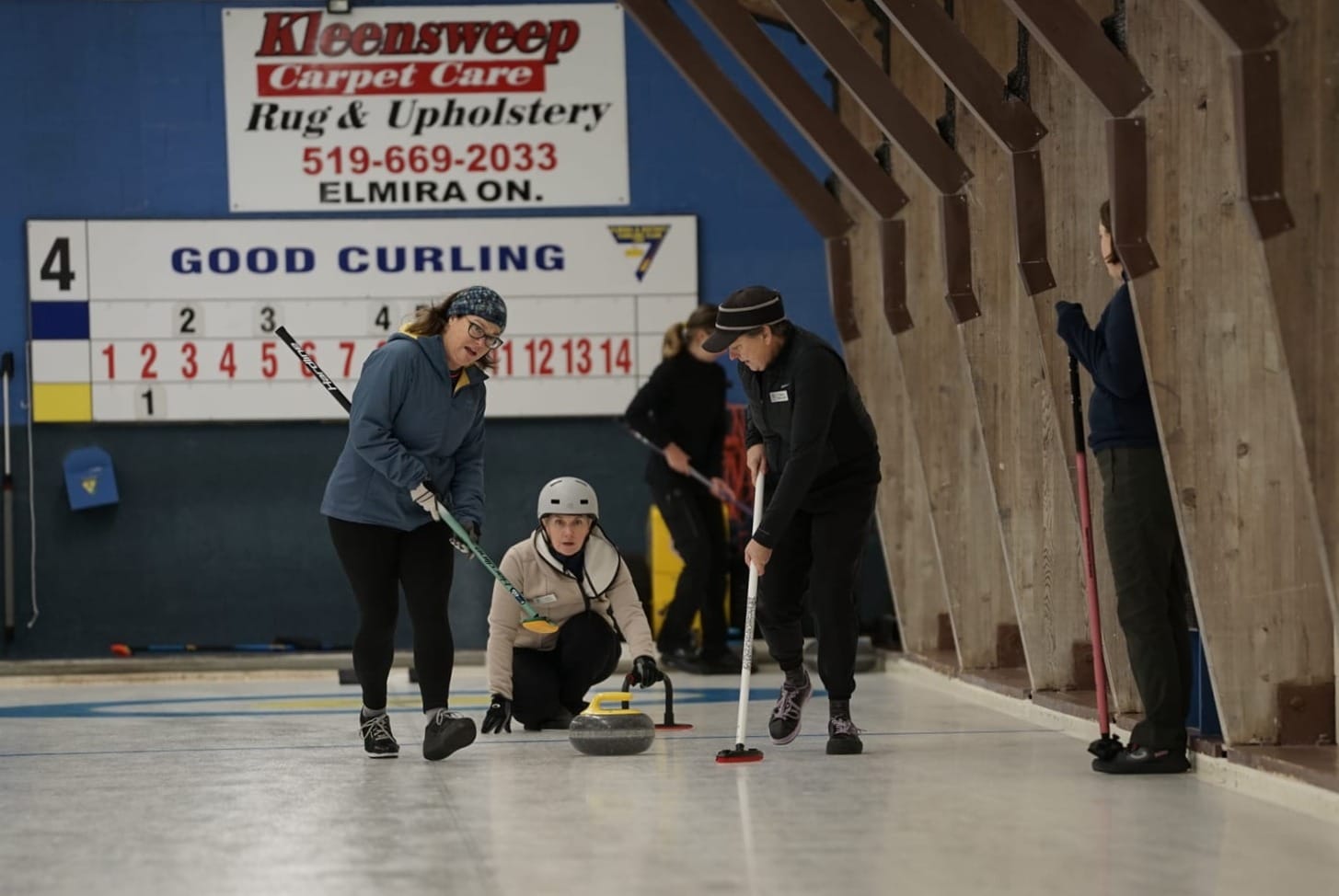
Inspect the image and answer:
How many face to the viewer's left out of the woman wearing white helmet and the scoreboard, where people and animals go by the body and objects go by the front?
0

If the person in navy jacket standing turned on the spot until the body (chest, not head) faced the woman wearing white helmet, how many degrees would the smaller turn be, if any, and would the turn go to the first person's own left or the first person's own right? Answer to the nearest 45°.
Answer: approximately 45° to the first person's own right

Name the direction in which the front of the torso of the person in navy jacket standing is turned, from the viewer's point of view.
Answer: to the viewer's left

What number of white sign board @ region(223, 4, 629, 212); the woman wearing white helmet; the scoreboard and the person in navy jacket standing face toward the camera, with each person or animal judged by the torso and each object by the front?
3

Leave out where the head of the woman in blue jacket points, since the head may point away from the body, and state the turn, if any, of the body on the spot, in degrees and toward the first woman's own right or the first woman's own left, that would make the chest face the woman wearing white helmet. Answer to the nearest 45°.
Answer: approximately 90° to the first woman's own left

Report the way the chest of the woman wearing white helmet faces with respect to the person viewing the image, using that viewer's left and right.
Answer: facing the viewer

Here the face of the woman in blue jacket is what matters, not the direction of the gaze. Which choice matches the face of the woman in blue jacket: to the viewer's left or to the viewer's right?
to the viewer's right

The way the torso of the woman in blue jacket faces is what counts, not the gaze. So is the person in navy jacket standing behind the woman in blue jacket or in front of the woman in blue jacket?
in front

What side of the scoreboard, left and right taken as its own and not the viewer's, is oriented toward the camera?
front

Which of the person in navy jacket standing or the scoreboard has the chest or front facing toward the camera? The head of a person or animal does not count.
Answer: the scoreboard

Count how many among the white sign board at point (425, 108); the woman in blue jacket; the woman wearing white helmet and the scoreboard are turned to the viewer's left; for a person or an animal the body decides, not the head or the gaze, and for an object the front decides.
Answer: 0

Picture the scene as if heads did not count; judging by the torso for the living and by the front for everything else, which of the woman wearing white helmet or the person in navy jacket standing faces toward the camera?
the woman wearing white helmet
